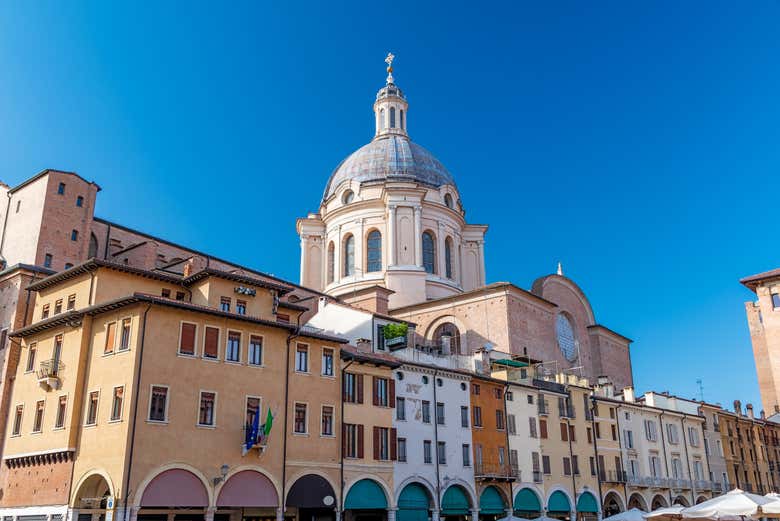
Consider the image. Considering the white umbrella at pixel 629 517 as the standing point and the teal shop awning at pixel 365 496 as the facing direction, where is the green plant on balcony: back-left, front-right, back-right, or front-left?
front-right

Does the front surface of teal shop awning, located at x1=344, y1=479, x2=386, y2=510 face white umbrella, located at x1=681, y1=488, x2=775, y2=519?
no

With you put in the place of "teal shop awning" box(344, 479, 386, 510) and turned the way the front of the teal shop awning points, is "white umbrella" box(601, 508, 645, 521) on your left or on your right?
on your left

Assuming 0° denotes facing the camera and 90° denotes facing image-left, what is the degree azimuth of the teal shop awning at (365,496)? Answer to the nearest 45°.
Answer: approximately 0°

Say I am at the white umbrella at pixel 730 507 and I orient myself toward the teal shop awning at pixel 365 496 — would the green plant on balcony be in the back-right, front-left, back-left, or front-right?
front-right
